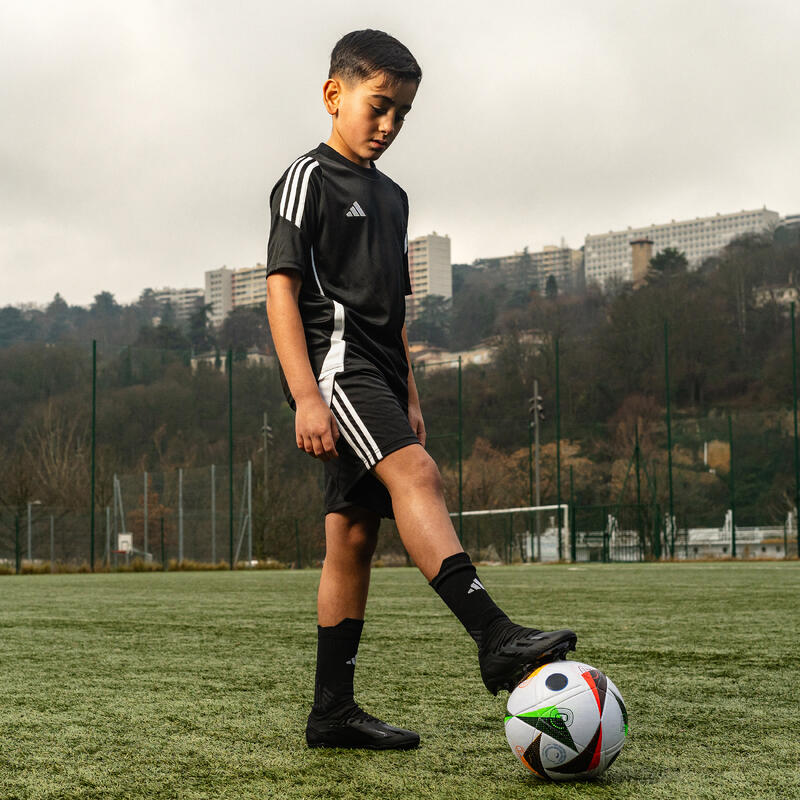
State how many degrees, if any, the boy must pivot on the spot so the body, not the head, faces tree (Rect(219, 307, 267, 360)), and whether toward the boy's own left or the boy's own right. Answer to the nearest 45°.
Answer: approximately 135° to the boy's own left

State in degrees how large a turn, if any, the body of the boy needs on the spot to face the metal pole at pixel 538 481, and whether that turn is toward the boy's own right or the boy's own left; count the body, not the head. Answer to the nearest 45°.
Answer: approximately 135° to the boy's own left

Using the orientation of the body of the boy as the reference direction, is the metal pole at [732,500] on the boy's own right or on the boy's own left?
on the boy's own left

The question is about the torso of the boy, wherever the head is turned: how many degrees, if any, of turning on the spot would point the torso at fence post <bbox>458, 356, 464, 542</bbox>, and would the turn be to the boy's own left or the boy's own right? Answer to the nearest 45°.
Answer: approximately 135° to the boy's own left

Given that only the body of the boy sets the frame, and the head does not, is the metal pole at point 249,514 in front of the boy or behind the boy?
behind

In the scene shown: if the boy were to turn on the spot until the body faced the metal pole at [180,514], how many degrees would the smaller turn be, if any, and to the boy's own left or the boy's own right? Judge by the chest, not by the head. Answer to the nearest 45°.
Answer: approximately 135° to the boy's own left

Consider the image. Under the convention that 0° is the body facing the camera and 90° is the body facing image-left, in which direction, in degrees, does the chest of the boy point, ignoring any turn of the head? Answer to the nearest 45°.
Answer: approximately 315°

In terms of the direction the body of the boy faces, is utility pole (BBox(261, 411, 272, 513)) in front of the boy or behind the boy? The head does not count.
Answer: behind

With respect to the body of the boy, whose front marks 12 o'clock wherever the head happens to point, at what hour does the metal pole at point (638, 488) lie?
The metal pole is roughly at 8 o'clock from the boy.
